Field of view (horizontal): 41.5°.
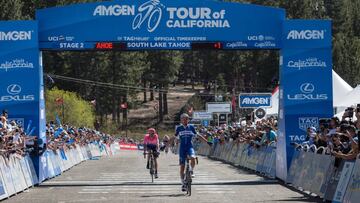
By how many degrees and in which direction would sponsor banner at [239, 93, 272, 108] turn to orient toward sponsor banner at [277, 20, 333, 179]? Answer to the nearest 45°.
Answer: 0° — it already faces it

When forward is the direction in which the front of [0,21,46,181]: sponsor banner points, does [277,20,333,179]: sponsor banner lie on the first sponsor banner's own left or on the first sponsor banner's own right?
on the first sponsor banner's own left

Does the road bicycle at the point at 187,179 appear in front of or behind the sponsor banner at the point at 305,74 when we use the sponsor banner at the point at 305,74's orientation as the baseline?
in front

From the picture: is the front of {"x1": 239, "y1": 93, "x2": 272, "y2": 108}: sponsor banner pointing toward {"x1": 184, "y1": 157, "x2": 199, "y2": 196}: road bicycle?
yes

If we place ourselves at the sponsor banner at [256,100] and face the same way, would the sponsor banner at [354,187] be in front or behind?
in front

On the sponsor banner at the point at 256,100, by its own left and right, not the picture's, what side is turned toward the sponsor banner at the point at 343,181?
front

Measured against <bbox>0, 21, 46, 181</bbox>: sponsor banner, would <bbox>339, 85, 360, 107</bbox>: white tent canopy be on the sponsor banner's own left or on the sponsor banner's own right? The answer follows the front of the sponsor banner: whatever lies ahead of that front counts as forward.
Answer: on the sponsor banner's own left
